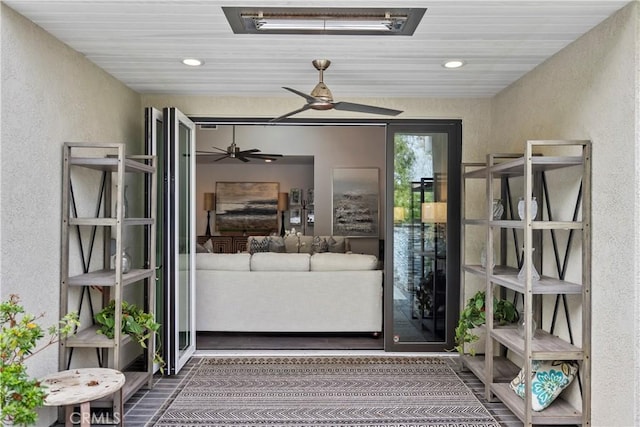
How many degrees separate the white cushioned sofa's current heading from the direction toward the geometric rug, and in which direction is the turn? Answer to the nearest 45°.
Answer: approximately 180°

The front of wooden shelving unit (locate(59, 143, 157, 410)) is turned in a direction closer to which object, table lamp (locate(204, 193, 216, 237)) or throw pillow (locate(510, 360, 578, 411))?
the throw pillow

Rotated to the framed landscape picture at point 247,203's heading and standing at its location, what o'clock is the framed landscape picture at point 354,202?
the framed landscape picture at point 354,202 is roughly at 10 o'clock from the framed landscape picture at point 247,203.

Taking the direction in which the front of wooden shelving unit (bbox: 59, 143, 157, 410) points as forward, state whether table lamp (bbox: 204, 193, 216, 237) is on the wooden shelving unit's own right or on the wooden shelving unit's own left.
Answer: on the wooden shelving unit's own left

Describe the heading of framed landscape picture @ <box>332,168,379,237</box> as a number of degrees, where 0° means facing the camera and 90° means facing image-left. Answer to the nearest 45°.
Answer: approximately 0°

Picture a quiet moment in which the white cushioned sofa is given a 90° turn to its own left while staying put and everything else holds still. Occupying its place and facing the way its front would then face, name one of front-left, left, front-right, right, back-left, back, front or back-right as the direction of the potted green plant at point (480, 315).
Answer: back-left

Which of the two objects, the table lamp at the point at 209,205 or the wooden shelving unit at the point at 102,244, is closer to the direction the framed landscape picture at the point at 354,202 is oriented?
the wooden shelving unit

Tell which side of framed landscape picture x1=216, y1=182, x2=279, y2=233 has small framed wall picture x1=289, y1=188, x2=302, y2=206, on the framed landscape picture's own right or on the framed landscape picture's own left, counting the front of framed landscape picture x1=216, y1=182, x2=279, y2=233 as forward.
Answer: on the framed landscape picture's own left

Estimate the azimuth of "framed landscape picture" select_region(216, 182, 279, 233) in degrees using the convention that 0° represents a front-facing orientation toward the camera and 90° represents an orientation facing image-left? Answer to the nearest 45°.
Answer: approximately 0°
